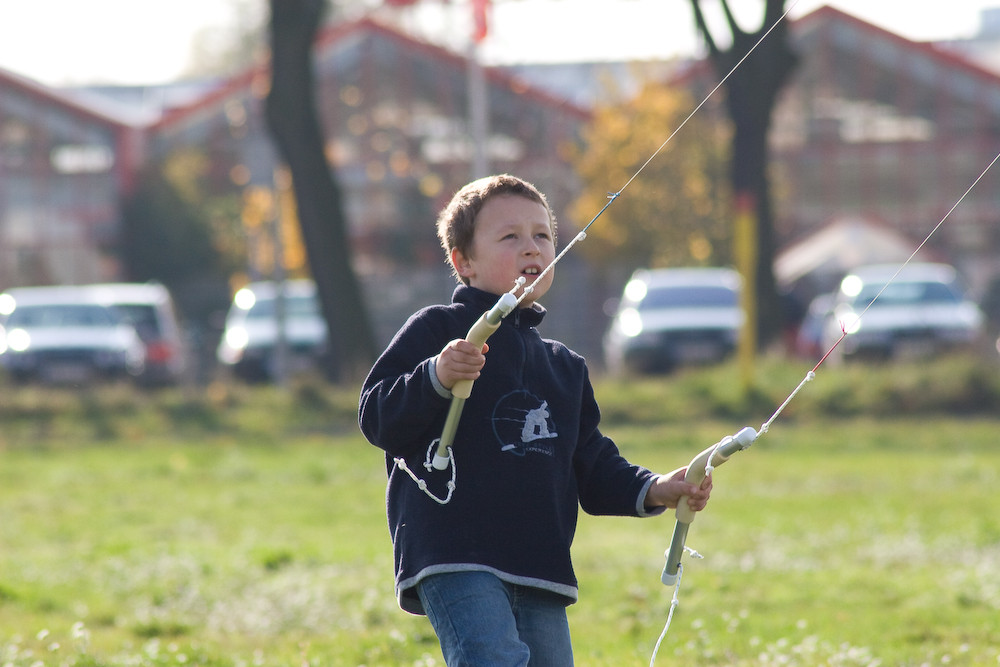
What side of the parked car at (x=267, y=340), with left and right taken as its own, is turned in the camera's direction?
front

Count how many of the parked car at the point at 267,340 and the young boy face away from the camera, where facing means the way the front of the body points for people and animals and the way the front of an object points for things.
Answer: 0

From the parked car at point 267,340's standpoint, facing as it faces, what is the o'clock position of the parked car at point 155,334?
the parked car at point 155,334 is roughly at 4 o'clock from the parked car at point 267,340.

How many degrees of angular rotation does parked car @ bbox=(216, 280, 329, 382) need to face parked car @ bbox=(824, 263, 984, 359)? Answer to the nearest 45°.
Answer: approximately 45° to its left

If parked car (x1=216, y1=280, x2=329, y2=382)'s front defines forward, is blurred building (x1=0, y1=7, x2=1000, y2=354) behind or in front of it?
behind

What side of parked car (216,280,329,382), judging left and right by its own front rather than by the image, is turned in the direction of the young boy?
front

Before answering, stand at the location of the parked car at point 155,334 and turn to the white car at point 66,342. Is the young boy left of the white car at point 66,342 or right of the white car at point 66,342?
left

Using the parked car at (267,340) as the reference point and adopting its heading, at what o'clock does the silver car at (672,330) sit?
The silver car is roughly at 10 o'clock from the parked car.

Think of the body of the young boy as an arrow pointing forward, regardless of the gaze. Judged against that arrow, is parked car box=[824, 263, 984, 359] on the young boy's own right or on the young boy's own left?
on the young boy's own left

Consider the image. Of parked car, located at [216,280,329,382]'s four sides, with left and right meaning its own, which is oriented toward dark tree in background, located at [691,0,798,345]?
left

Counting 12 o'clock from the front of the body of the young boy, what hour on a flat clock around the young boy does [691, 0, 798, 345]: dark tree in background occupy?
The dark tree in background is roughly at 8 o'clock from the young boy.
